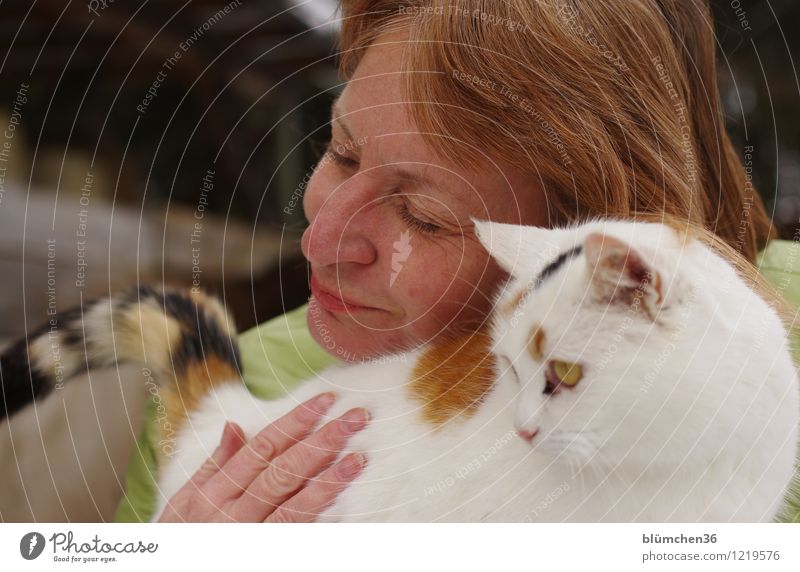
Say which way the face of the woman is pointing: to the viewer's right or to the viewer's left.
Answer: to the viewer's left

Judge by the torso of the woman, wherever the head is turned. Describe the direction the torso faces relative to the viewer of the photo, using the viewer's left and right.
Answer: facing the viewer and to the left of the viewer
